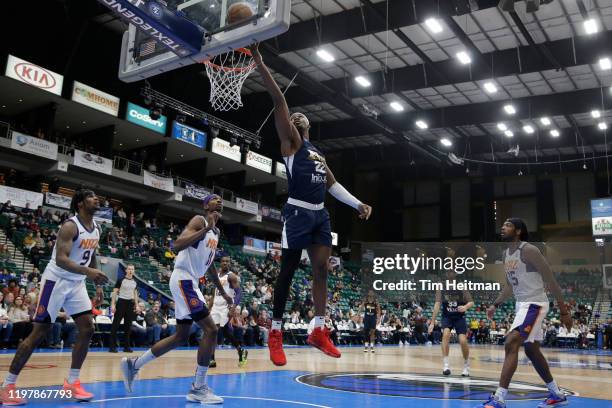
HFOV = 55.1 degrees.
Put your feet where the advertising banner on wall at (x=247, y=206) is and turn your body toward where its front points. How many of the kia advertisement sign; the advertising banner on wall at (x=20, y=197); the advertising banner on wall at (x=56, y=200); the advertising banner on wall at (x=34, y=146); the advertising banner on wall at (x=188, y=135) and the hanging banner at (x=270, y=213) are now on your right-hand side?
5

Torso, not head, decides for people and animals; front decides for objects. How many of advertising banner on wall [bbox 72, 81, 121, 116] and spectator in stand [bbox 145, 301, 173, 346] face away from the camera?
0

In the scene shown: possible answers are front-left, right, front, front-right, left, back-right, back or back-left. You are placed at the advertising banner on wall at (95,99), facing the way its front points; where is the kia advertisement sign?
right

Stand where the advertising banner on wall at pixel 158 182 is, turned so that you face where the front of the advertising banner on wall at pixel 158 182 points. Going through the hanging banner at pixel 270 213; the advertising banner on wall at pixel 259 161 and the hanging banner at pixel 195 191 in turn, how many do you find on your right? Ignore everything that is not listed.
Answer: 0

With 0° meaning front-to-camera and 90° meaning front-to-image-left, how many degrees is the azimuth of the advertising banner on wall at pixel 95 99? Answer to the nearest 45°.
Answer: approximately 315°

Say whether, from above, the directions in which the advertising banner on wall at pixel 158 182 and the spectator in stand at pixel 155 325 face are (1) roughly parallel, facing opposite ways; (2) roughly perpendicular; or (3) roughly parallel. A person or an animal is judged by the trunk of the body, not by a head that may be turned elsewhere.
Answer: roughly parallel

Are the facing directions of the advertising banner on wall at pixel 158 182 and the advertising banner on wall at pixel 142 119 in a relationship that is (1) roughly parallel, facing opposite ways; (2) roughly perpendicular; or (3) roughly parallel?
roughly parallel

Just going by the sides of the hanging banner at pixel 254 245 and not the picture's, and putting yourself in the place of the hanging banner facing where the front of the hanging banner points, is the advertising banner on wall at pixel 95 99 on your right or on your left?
on your right

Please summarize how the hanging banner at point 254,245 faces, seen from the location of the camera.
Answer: facing the viewer and to the right of the viewer

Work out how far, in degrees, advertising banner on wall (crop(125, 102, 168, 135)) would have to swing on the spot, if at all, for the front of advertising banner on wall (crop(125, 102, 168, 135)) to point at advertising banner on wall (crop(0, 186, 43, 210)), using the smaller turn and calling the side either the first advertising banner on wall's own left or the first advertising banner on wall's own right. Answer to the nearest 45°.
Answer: approximately 90° to the first advertising banner on wall's own right

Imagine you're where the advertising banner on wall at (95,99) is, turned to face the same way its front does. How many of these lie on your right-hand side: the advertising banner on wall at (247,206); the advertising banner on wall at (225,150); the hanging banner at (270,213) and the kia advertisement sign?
1

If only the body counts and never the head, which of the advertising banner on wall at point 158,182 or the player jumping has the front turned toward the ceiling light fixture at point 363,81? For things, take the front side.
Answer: the advertising banner on wall

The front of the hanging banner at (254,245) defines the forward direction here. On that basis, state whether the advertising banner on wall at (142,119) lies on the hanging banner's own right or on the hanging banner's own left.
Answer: on the hanging banner's own right

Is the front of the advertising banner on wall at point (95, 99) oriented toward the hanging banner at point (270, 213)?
no

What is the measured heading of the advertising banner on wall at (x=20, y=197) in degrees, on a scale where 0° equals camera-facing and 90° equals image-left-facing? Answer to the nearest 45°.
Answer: approximately 315°

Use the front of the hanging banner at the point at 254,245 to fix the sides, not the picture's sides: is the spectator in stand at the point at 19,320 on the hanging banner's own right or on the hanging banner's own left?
on the hanging banner's own right

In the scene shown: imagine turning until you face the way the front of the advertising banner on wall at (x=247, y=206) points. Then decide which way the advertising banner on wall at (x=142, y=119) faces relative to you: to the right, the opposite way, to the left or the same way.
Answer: the same way

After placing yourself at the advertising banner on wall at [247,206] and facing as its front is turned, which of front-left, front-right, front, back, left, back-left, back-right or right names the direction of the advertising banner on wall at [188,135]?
right
